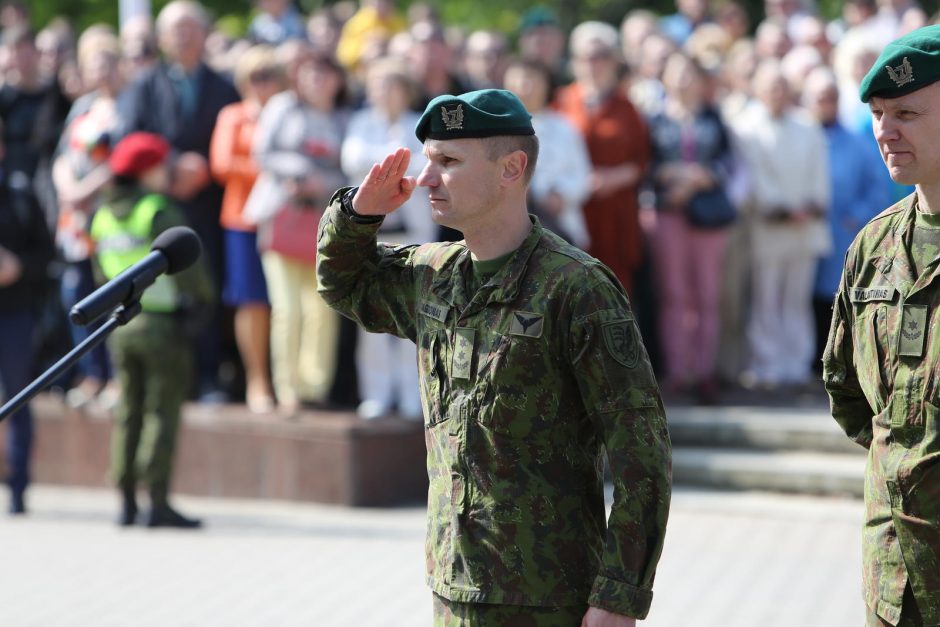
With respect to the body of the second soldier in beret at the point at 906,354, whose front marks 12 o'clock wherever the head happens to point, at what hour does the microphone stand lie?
The microphone stand is roughly at 1 o'clock from the second soldier in beret.

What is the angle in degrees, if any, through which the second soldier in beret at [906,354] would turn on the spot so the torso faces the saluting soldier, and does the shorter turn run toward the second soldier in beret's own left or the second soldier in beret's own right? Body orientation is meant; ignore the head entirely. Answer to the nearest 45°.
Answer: approximately 45° to the second soldier in beret's own right

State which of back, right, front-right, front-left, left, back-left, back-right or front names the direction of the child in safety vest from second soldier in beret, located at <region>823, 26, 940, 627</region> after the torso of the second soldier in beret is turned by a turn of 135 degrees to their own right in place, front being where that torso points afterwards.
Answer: front-left

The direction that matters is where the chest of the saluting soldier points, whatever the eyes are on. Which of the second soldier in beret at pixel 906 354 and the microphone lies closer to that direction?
the microphone

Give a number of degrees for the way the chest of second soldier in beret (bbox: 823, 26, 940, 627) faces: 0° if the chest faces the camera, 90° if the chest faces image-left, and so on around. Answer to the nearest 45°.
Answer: approximately 45°

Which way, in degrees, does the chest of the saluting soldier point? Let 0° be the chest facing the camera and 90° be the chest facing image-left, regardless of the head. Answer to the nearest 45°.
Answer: approximately 45°

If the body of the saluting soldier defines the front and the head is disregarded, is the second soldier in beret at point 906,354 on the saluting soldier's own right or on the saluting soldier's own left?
on the saluting soldier's own left

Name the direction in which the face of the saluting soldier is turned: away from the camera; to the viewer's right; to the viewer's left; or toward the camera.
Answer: to the viewer's left

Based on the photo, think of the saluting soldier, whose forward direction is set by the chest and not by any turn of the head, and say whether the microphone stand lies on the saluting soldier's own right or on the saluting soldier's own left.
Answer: on the saluting soldier's own right

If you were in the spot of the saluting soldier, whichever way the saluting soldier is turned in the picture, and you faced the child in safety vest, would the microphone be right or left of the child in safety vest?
left
